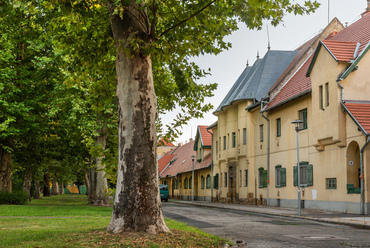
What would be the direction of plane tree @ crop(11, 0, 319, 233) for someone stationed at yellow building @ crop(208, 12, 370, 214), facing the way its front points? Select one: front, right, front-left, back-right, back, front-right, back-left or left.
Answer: front-left

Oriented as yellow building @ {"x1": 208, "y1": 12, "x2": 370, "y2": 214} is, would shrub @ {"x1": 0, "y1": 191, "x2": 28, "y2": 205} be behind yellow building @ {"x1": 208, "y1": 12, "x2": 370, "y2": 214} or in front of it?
in front

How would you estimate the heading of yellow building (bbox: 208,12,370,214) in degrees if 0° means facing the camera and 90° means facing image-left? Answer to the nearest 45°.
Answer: approximately 45°
